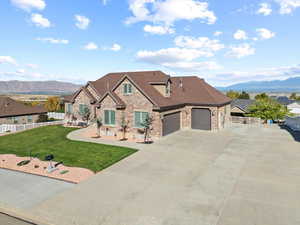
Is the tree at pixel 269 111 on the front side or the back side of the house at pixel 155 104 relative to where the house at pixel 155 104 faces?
on the back side

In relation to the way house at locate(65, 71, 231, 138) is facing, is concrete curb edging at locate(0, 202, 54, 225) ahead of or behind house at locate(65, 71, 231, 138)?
ahead

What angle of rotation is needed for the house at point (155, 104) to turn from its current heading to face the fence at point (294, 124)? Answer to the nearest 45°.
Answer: approximately 135° to its left

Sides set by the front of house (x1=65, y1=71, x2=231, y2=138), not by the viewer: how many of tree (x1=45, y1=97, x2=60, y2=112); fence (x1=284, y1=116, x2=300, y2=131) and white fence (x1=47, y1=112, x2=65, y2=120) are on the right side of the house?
2

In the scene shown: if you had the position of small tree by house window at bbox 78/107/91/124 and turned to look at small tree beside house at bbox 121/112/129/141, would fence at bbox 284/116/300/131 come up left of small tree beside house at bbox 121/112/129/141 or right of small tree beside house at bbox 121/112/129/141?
left

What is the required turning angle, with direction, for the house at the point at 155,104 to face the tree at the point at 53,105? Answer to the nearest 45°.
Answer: approximately 90° to its right

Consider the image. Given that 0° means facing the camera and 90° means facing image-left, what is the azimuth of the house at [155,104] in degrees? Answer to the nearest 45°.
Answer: approximately 45°

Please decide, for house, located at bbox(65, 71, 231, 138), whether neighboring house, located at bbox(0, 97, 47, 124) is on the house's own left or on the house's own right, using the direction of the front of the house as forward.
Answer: on the house's own right

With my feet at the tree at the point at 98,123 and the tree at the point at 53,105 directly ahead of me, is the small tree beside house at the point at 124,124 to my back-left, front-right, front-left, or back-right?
back-right

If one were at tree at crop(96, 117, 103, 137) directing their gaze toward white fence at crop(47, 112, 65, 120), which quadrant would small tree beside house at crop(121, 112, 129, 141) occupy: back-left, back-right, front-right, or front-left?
back-right
